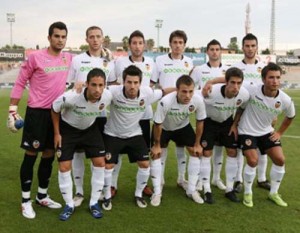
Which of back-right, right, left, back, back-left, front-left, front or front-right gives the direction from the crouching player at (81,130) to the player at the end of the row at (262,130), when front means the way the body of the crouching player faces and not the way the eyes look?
left

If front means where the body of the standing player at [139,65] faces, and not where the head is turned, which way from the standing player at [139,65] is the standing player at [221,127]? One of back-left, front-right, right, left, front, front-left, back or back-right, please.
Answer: left

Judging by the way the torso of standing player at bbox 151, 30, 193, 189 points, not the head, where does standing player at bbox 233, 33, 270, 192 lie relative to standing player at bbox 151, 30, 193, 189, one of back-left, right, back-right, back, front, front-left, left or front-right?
left

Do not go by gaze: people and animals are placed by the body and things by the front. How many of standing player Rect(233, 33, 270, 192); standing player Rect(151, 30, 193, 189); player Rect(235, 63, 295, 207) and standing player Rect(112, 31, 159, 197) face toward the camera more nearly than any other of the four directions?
4

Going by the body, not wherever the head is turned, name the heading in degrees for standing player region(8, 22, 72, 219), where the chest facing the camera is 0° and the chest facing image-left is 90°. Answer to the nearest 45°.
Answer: approximately 315°

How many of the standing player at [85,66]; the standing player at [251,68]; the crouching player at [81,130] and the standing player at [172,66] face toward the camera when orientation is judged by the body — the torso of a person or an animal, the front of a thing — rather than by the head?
4

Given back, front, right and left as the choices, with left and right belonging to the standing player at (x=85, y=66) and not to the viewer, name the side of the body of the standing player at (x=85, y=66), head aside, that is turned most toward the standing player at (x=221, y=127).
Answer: left

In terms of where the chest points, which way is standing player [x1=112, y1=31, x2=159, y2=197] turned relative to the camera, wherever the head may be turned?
toward the camera

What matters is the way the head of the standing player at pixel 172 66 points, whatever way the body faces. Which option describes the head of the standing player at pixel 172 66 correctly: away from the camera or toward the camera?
toward the camera

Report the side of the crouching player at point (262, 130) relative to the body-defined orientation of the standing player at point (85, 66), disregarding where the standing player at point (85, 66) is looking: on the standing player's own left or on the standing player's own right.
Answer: on the standing player's own left

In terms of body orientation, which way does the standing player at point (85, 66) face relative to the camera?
toward the camera

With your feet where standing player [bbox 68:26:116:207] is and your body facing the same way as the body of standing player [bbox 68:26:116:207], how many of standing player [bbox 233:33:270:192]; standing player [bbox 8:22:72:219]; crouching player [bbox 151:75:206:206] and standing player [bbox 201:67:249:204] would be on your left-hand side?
3

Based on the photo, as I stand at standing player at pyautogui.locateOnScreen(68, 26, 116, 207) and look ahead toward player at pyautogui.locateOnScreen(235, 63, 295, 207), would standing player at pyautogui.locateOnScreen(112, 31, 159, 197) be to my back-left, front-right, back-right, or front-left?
front-left

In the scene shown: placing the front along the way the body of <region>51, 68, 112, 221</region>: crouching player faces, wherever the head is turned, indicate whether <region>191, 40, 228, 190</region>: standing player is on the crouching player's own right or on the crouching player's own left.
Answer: on the crouching player's own left
